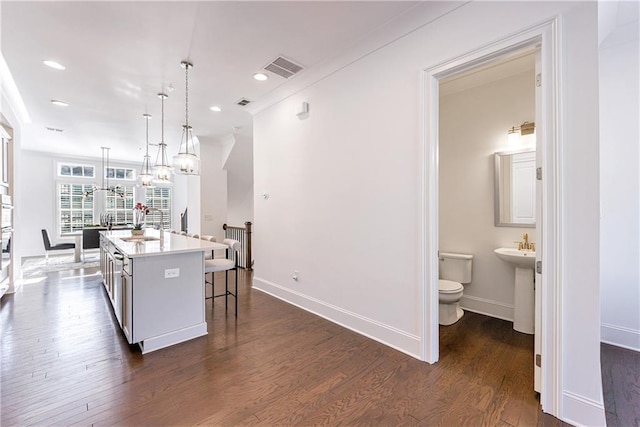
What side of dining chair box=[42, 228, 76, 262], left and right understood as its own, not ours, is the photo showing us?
right

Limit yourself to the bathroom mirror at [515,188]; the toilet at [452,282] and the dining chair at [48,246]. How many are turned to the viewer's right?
1

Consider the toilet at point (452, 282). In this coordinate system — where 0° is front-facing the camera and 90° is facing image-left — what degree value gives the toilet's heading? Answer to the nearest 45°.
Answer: approximately 45°

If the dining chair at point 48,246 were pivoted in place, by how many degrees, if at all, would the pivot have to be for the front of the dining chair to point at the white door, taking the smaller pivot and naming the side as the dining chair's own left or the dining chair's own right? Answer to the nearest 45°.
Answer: approximately 90° to the dining chair's own right

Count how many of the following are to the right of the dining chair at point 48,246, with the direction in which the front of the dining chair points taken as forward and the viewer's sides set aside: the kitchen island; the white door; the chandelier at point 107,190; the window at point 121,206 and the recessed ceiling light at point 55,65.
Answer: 3
